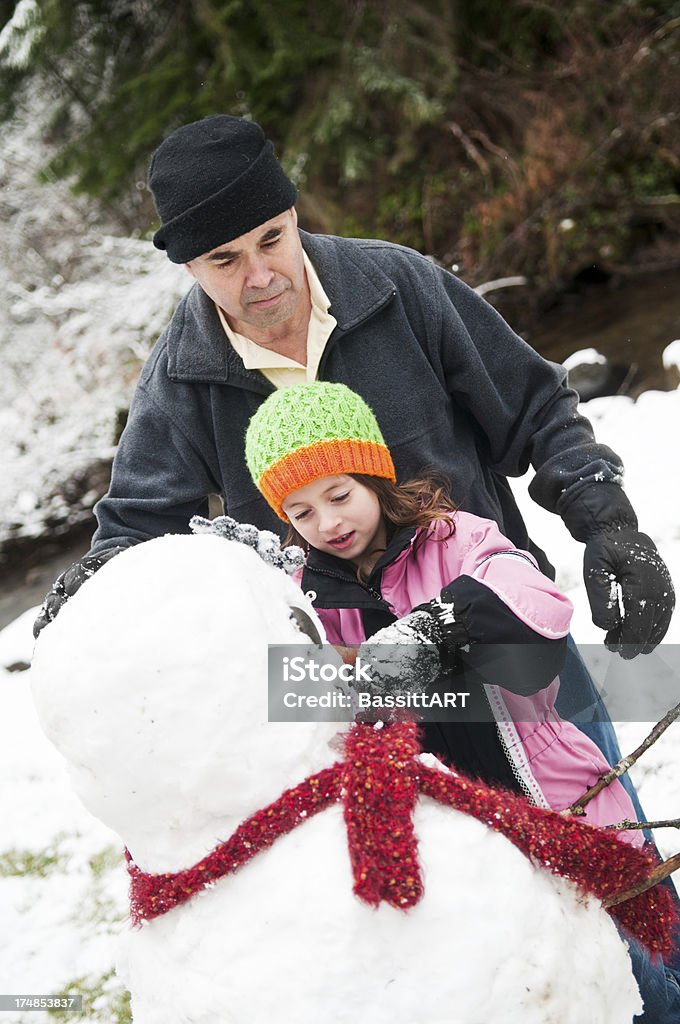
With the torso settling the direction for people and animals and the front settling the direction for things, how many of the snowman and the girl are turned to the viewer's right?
1

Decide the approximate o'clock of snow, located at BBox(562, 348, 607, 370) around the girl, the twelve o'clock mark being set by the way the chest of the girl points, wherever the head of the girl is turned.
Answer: The snow is roughly at 5 o'clock from the girl.

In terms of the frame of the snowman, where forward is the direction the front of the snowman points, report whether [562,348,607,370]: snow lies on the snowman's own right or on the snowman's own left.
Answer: on the snowman's own left

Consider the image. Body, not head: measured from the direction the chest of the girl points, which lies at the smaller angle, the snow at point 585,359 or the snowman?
the snowman

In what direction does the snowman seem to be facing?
to the viewer's right
